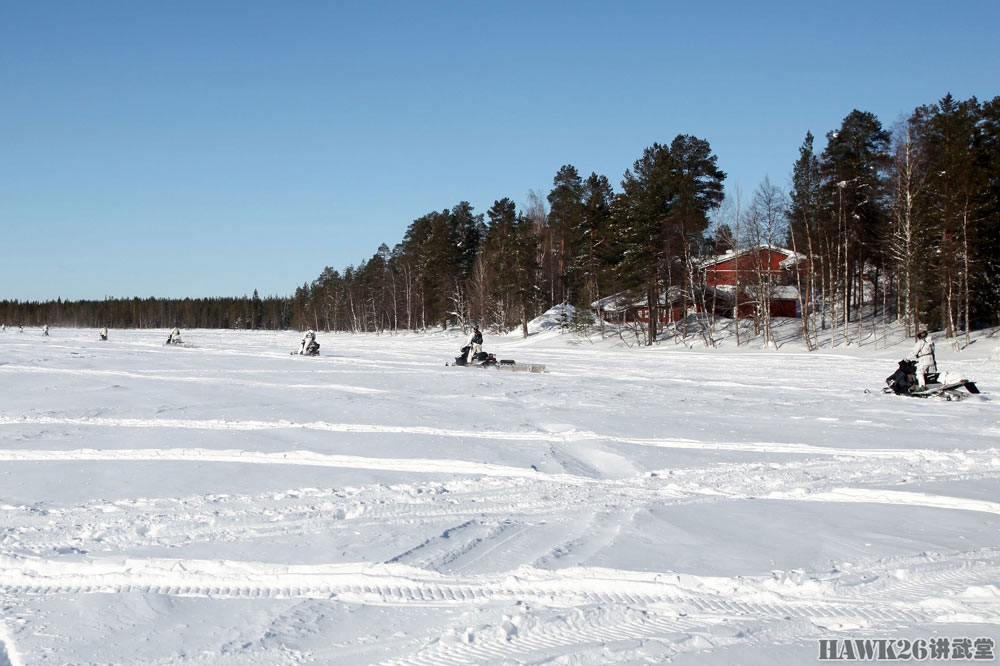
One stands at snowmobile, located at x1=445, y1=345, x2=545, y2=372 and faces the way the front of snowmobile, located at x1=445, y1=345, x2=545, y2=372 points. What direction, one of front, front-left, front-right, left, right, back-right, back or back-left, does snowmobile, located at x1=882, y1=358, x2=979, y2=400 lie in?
back-left

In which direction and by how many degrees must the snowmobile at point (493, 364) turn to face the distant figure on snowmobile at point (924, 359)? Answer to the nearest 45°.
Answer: approximately 135° to its left

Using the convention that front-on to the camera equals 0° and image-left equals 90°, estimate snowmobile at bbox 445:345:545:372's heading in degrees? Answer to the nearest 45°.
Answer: approximately 90°
